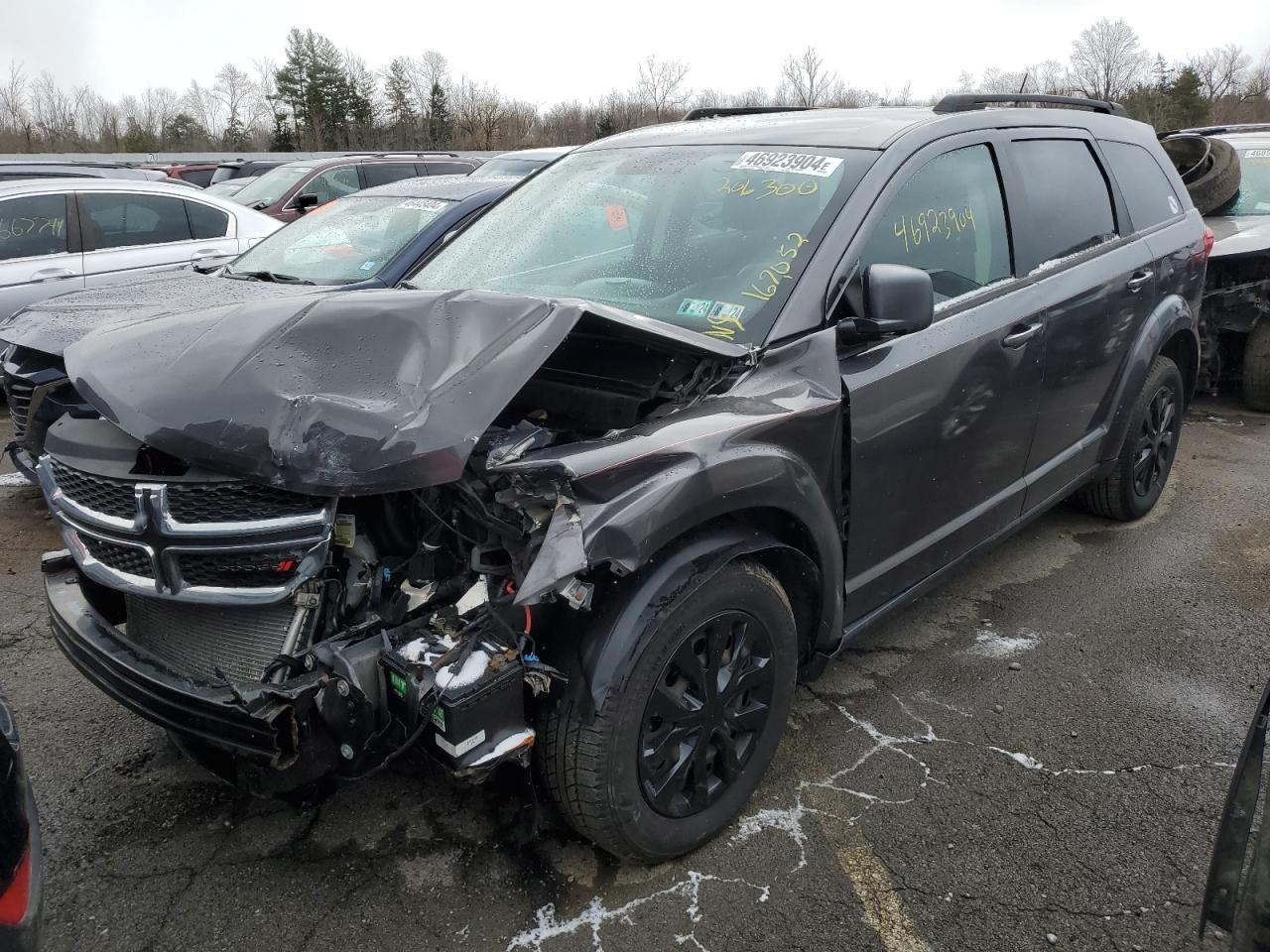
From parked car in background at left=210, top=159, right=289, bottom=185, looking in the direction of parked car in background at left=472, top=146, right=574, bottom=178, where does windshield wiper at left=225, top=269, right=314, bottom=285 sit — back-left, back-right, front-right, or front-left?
front-right

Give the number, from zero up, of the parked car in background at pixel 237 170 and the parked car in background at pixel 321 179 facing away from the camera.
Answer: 0

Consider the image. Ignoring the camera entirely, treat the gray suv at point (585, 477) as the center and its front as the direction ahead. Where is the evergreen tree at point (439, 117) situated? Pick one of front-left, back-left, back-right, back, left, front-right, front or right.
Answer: back-right

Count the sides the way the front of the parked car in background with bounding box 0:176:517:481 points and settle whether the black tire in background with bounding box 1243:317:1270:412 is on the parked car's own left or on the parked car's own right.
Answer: on the parked car's own left

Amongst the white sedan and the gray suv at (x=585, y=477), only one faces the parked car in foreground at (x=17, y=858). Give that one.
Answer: the gray suv

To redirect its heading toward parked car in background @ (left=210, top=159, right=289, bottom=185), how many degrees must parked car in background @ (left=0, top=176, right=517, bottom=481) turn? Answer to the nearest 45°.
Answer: approximately 135° to its right

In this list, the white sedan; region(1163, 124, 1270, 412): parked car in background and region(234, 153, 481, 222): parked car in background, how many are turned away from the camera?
0

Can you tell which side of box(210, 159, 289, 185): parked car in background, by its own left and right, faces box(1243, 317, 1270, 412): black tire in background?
right

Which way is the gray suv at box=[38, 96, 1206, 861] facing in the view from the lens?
facing the viewer and to the left of the viewer

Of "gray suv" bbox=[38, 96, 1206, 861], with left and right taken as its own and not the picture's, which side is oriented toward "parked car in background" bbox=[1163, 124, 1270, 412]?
back

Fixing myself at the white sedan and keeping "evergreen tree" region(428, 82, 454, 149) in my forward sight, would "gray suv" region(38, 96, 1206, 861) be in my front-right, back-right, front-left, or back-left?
back-right

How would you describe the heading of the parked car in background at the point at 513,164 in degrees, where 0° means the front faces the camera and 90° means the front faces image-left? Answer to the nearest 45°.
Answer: approximately 45°

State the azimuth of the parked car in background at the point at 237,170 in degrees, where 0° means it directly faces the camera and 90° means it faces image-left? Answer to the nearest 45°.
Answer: approximately 45°

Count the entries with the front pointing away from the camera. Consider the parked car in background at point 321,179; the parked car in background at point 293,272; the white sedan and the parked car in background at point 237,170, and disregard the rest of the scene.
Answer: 0

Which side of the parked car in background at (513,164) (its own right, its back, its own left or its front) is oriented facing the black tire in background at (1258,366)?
left
